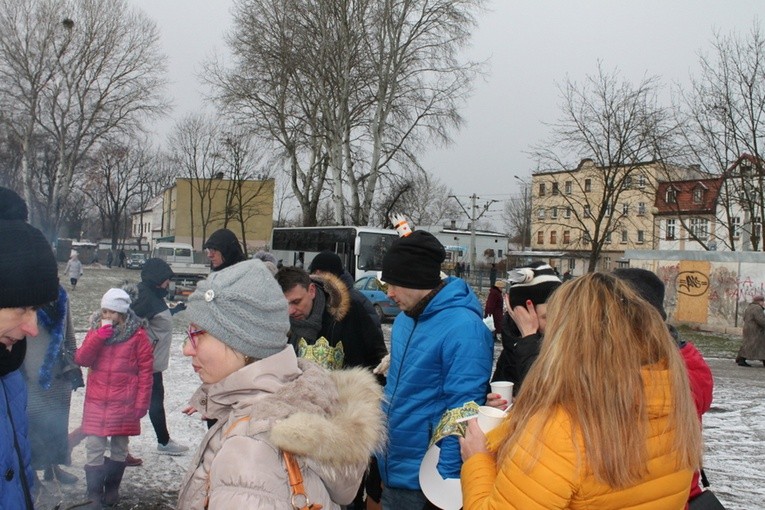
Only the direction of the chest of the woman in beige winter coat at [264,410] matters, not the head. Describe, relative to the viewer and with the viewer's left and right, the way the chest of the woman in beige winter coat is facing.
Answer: facing to the left of the viewer

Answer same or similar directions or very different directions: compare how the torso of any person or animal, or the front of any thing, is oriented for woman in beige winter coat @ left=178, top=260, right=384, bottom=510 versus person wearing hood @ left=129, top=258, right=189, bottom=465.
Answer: very different directions

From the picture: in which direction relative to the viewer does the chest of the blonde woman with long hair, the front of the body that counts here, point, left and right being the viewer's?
facing away from the viewer and to the left of the viewer

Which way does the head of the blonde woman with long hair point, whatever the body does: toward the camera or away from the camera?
away from the camera

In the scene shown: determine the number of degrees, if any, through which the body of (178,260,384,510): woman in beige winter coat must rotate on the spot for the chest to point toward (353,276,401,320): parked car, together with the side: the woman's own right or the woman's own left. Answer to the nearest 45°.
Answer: approximately 90° to the woman's own right

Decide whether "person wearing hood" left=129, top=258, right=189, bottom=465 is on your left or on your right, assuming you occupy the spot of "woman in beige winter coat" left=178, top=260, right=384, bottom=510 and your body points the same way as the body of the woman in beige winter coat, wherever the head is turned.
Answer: on your right

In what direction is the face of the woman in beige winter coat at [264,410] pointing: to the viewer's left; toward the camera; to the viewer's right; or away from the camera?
to the viewer's left

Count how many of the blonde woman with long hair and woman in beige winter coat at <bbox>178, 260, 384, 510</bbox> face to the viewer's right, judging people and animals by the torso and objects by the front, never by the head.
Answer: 0

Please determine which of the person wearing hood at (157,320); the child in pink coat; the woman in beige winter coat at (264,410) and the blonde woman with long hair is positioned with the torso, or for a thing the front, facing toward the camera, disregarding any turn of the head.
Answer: the child in pink coat

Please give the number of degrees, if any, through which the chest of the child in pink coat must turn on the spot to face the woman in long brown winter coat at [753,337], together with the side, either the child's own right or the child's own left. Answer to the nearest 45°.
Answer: approximately 90° to the child's own left

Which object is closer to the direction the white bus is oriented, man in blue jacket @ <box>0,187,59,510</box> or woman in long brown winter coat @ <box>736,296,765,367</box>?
the woman in long brown winter coat

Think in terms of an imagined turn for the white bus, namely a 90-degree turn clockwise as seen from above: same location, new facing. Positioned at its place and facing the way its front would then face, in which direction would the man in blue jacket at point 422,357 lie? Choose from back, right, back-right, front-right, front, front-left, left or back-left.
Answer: front-left

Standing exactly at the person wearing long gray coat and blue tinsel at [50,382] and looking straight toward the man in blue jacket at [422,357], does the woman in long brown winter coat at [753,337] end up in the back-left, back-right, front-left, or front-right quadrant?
front-left

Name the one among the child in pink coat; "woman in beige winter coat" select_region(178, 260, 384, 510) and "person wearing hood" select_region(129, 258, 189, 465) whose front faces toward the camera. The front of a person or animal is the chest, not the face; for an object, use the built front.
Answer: the child in pink coat
